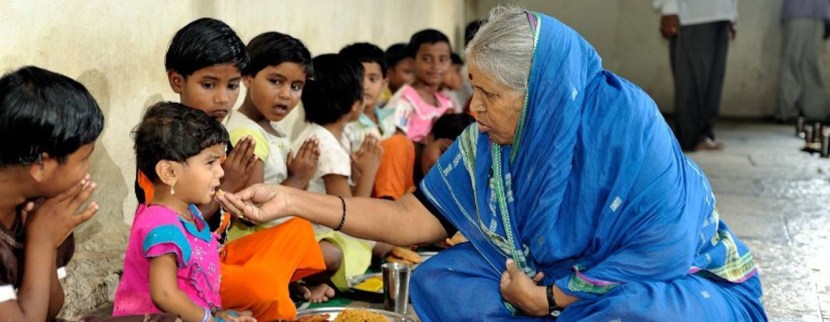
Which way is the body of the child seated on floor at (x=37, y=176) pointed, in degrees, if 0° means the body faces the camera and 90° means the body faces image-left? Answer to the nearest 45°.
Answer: approximately 270°

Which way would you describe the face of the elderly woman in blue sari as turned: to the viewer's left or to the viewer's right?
to the viewer's left

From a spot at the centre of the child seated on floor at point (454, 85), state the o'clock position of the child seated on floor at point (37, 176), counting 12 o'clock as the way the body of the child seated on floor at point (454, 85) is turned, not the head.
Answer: the child seated on floor at point (37, 176) is roughly at 2 o'clock from the child seated on floor at point (454, 85).

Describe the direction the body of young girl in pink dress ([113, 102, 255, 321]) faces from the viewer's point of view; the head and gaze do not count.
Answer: to the viewer's right

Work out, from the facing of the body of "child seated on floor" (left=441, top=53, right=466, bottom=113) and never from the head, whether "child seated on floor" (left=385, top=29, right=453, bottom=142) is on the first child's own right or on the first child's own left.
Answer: on the first child's own right

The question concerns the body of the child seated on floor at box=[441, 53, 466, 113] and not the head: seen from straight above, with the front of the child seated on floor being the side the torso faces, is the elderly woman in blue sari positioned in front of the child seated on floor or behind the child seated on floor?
in front

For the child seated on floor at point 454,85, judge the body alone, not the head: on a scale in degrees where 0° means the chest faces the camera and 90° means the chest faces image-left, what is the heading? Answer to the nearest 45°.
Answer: approximately 315°

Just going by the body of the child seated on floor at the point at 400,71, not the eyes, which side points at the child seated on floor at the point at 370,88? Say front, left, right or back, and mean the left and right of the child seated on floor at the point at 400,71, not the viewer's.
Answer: right

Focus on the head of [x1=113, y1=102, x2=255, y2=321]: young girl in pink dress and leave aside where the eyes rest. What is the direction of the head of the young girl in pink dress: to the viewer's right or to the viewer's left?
to the viewer's right

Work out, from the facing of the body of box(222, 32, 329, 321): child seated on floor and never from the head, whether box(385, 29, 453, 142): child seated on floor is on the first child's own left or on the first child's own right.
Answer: on the first child's own left

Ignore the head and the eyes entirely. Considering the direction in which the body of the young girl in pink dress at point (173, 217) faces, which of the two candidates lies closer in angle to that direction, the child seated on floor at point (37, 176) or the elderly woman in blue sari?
the elderly woman in blue sari

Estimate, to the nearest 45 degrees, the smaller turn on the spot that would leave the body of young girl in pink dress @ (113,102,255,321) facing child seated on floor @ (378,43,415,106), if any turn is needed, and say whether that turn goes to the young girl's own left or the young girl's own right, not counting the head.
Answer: approximately 45° to the young girl's own left
